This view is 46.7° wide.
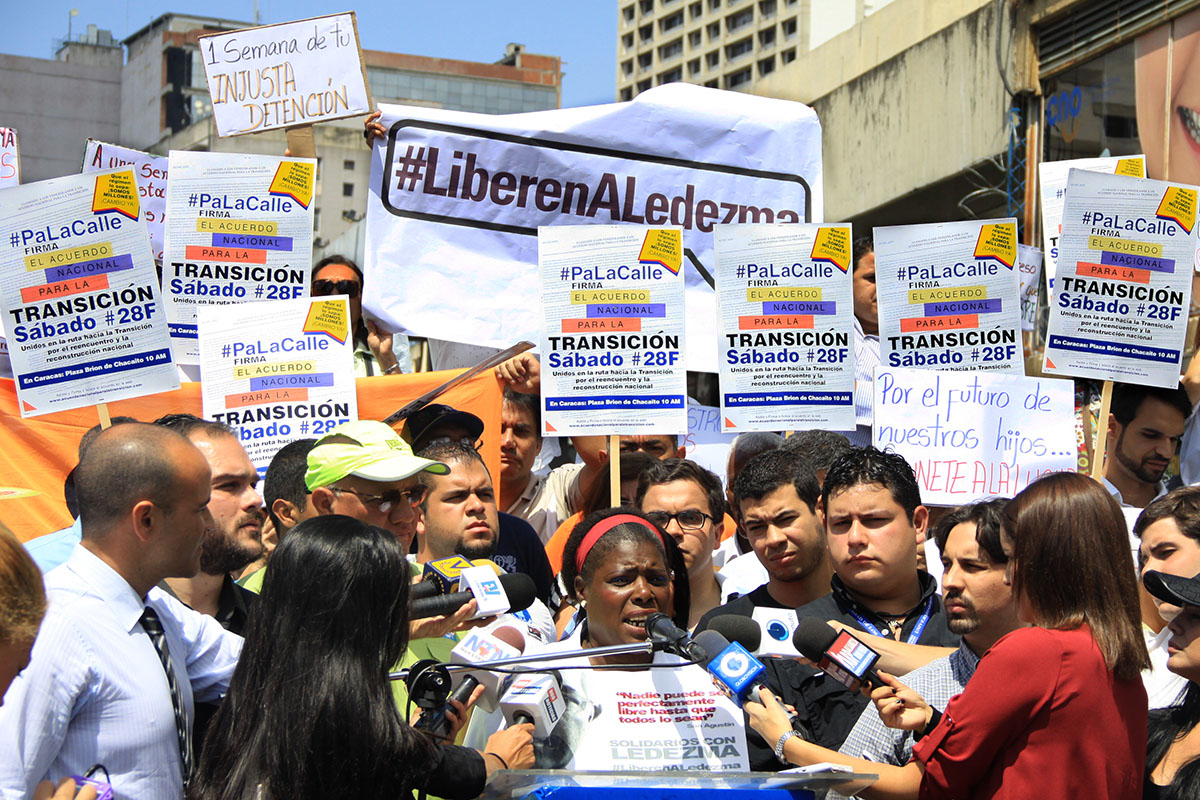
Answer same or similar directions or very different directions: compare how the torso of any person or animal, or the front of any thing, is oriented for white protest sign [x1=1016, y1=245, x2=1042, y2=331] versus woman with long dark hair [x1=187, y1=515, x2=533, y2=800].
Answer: very different directions

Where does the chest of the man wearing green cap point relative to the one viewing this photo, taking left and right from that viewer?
facing the viewer and to the right of the viewer

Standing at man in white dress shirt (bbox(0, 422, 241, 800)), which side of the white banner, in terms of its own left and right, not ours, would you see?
front

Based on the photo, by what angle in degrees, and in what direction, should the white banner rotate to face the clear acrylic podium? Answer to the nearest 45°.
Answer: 0° — it already faces it

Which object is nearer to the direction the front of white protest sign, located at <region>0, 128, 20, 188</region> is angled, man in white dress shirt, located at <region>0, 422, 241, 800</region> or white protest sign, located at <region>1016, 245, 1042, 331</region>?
the man in white dress shirt

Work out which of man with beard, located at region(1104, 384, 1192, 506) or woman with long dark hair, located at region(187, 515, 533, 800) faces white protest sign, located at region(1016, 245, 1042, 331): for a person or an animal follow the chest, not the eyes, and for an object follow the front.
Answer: the woman with long dark hair

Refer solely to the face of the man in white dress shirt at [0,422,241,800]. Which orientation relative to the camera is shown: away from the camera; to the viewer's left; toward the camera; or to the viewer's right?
to the viewer's right

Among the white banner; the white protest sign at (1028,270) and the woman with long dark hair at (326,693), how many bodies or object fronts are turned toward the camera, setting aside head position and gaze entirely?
2

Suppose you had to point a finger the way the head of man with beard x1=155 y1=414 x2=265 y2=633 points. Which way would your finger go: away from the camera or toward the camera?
toward the camera

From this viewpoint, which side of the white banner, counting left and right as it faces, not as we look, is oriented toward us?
front

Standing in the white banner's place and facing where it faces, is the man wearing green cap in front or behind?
in front

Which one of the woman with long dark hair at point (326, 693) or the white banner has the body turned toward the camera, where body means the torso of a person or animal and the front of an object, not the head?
the white banner

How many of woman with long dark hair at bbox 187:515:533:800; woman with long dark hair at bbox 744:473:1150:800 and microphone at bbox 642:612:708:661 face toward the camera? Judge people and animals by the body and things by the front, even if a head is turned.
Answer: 0

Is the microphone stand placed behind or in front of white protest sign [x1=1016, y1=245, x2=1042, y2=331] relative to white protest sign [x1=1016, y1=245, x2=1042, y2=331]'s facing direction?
in front

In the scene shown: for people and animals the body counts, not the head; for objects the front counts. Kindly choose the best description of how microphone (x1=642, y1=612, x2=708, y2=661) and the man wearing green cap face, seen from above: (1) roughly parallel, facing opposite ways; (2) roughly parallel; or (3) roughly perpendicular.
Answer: roughly parallel, facing opposite ways

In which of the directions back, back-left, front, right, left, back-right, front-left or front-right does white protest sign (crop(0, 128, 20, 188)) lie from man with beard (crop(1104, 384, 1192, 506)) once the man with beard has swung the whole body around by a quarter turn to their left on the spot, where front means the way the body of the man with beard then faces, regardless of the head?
back-left

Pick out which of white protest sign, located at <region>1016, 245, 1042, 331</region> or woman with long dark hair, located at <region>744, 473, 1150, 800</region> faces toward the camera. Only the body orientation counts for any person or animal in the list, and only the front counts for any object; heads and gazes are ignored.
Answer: the white protest sign

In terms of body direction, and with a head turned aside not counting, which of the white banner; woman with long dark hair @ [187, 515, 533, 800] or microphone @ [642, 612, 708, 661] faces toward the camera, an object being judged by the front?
the white banner

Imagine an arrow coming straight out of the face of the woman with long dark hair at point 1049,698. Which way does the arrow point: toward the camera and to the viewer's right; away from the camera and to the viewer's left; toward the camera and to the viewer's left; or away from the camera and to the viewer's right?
away from the camera and to the viewer's left

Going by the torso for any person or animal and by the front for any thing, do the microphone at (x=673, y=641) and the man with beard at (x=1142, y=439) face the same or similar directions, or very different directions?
very different directions

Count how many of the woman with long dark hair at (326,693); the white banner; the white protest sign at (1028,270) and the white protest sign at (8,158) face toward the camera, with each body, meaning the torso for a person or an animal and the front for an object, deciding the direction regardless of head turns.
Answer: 3
